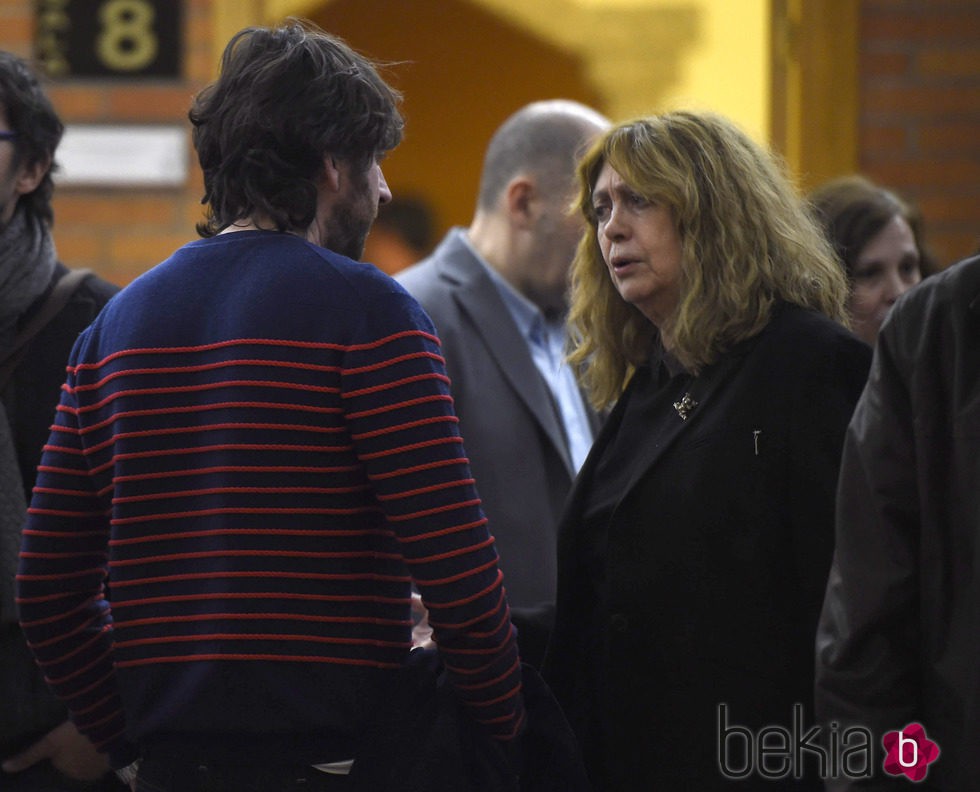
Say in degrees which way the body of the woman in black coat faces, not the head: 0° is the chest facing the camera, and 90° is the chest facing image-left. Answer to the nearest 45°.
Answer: approximately 45°

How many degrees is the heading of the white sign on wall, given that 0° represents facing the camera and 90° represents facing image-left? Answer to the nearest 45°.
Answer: approximately 0°

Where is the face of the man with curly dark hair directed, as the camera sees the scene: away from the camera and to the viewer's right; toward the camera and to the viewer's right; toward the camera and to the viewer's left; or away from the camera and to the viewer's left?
away from the camera and to the viewer's right

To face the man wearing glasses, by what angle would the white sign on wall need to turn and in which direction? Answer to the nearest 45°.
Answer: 0° — it already faces them

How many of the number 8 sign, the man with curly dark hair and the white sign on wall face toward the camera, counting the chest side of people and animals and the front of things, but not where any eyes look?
2

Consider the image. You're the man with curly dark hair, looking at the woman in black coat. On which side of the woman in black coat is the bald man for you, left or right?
left

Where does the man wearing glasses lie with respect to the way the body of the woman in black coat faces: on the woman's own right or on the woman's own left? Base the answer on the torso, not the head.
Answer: on the woman's own right
